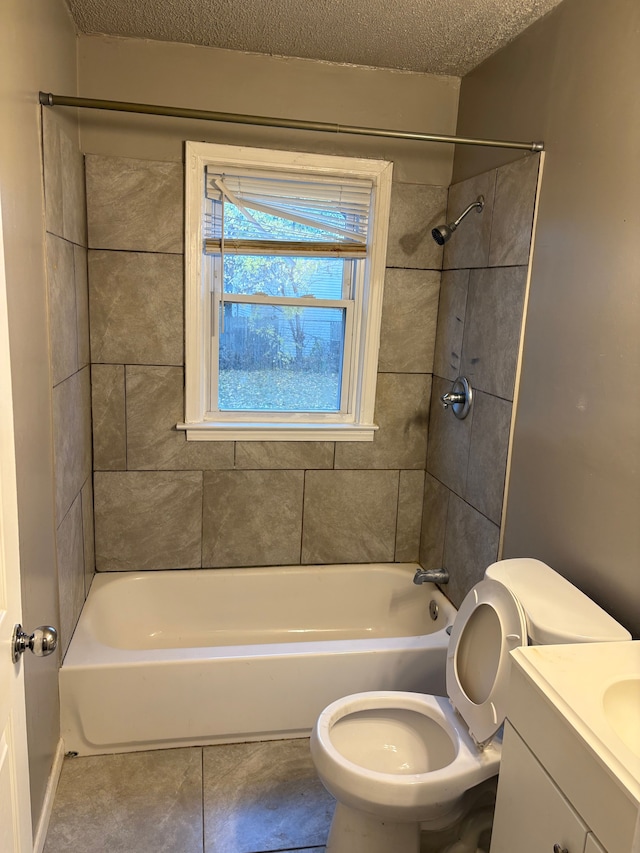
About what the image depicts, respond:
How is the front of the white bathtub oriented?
toward the camera

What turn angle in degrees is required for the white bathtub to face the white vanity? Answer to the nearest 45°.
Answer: approximately 45° to its left

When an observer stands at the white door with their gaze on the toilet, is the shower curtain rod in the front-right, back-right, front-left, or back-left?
front-left

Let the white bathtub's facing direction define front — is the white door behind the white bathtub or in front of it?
in front
